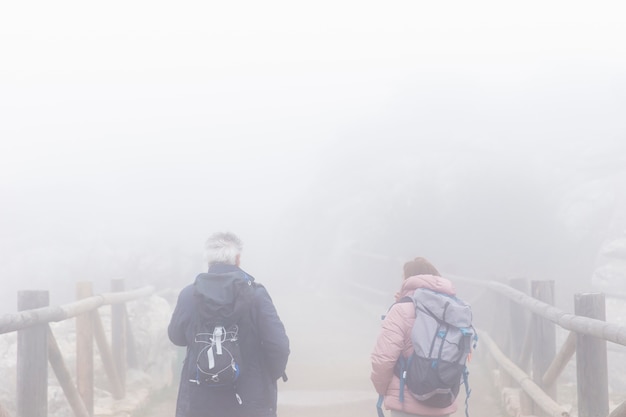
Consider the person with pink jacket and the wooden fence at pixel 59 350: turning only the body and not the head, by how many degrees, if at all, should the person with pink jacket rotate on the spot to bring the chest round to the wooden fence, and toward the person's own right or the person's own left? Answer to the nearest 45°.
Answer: approximately 45° to the person's own left

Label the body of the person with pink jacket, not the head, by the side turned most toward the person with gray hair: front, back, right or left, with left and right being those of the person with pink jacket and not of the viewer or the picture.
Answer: left

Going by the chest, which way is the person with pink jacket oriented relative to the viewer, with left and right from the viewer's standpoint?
facing away from the viewer and to the left of the viewer

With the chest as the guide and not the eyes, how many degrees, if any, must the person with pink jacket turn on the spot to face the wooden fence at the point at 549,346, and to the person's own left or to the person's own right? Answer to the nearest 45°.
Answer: approximately 90° to the person's own right

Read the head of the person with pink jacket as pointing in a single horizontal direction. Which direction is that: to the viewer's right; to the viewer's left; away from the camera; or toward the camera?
away from the camera
